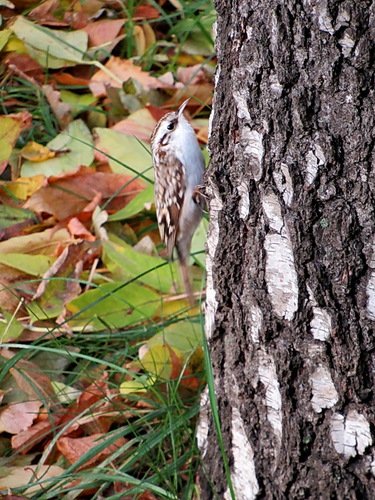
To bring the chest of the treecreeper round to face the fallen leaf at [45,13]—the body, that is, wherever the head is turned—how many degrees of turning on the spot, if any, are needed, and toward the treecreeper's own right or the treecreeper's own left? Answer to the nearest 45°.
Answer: approximately 135° to the treecreeper's own left

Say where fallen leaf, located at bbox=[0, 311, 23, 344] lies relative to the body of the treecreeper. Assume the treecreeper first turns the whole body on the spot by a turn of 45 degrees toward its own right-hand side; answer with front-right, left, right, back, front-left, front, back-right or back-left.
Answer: back

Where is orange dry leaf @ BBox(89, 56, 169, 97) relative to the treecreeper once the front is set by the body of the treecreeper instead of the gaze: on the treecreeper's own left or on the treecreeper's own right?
on the treecreeper's own left

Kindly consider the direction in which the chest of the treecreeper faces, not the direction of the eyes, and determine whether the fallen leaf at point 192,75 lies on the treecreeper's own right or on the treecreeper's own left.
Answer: on the treecreeper's own left

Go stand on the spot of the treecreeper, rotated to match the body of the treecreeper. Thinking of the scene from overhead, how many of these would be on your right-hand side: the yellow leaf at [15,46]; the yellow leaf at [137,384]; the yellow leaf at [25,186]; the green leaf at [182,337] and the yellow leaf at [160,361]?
0

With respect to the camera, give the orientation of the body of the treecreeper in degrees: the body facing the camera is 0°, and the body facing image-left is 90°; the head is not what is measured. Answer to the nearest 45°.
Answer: approximately 270°

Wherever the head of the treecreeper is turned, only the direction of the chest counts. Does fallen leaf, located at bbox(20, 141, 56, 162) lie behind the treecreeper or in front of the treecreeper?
behind

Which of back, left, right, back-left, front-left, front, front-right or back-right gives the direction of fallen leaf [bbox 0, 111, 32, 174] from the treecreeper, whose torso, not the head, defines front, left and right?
back-left
